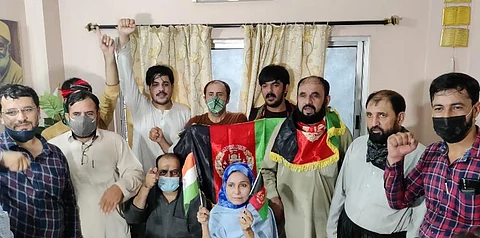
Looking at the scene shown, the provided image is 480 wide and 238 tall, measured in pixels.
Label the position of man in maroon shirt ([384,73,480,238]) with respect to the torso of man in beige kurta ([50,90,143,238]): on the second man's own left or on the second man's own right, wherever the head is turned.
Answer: on the second man's own left

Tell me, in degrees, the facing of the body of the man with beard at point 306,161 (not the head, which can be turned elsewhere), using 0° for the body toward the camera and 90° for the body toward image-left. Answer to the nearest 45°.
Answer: approximately 0°

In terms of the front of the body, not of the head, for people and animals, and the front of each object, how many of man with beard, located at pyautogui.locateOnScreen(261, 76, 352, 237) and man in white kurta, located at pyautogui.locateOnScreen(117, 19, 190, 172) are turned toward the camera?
2

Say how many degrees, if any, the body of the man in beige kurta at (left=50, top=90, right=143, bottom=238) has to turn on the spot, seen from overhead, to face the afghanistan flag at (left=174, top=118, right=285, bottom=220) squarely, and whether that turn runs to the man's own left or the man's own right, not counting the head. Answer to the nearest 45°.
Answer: approximately 90° to the man's own left

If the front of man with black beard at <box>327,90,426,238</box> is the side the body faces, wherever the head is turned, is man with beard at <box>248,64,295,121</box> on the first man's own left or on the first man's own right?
on the first man's own right

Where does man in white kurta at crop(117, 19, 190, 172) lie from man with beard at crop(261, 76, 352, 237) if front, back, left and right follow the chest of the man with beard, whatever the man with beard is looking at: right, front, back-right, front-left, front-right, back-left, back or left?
right

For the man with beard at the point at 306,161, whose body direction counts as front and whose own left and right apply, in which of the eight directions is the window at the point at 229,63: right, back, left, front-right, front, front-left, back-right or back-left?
back-right
